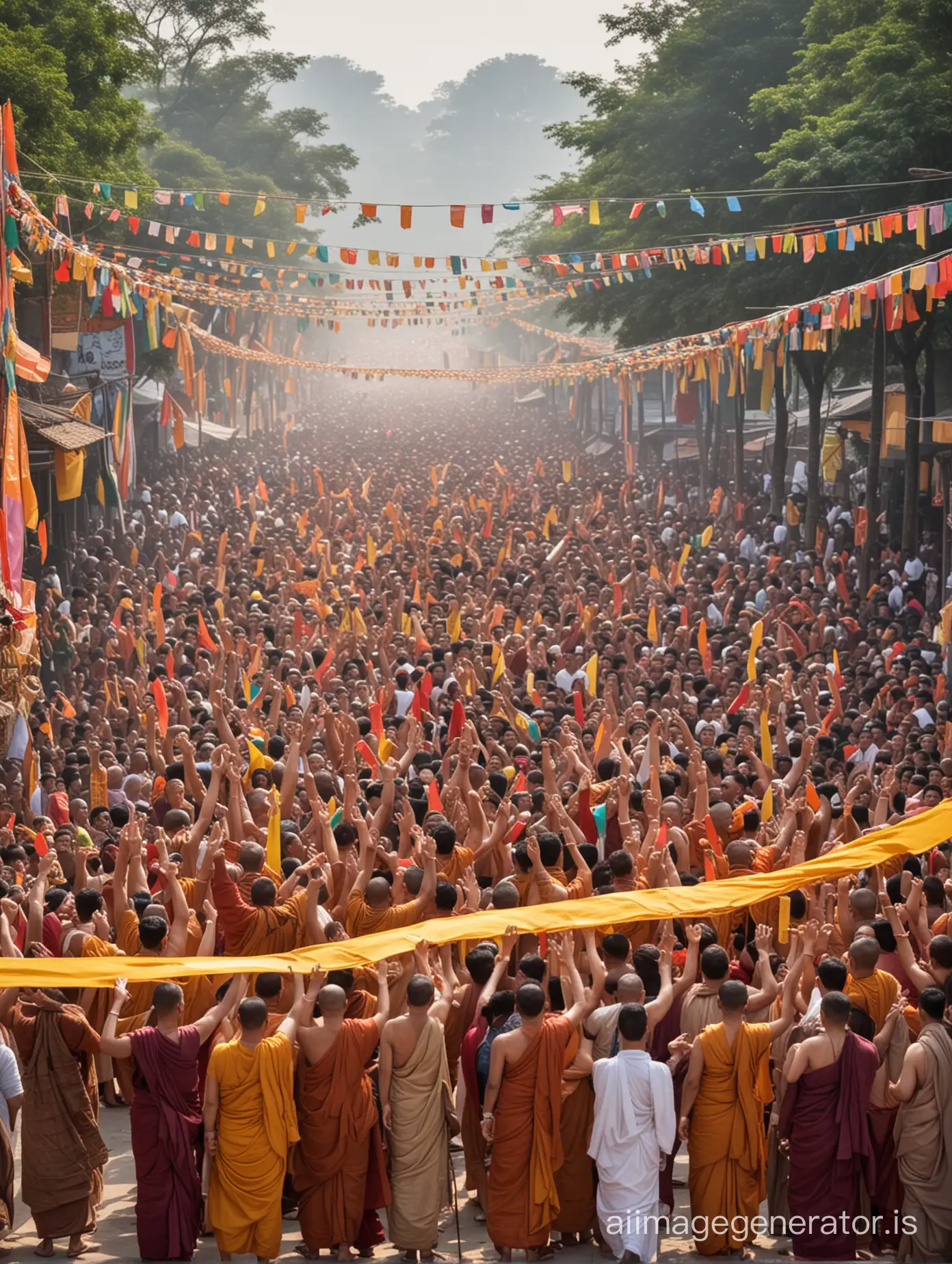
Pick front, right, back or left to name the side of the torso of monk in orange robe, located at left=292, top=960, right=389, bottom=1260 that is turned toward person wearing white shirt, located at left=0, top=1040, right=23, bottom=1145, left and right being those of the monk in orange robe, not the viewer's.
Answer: left

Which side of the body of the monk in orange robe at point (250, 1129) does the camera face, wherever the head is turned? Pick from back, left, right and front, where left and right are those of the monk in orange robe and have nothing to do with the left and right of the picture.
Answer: back

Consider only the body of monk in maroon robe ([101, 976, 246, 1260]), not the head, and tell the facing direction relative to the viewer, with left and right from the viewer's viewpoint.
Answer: facing away from the viewer

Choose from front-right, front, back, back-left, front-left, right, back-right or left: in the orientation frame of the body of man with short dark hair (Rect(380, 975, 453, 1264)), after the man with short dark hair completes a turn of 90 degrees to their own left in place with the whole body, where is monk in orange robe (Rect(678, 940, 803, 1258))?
back

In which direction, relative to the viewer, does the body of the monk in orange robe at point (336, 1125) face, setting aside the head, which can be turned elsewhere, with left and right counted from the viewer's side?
facing away from the viewer

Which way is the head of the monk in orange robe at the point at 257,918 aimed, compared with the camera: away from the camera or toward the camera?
away from the camera

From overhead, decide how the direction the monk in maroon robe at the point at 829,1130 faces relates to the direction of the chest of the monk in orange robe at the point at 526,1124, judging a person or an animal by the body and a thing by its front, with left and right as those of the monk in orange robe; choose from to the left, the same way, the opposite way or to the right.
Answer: the same way

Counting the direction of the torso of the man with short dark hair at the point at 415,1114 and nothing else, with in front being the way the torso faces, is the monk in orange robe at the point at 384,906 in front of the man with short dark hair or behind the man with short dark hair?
in front

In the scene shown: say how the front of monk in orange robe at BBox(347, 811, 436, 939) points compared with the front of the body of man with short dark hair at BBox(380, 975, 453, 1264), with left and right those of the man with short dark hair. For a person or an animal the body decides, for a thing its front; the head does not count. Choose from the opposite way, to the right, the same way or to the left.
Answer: the same way

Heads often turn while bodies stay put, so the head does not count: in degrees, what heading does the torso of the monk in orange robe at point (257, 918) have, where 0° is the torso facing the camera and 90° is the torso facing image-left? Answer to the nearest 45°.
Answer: approximately 180°

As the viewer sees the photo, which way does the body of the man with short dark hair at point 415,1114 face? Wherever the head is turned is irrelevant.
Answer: away from the camera

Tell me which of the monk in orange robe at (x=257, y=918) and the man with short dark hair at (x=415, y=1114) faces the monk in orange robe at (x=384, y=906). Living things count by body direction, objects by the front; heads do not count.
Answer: the man with short dark hair

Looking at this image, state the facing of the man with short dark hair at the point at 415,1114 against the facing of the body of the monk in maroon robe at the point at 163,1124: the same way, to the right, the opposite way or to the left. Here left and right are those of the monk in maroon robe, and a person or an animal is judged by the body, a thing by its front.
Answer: the same way

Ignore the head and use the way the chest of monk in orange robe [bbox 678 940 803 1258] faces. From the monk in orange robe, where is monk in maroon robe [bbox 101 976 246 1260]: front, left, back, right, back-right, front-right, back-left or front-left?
left

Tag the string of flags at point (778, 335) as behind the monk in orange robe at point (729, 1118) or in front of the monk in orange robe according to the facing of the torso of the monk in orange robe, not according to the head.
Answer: in front

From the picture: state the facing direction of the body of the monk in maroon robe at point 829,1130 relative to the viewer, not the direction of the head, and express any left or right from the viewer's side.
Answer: facing away from the viewer
